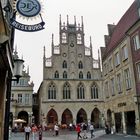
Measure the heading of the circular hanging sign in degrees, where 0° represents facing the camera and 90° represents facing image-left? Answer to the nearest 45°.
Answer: approximately 0°
